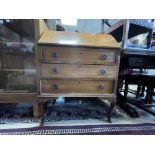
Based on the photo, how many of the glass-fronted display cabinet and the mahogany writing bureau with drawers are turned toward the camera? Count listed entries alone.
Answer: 2

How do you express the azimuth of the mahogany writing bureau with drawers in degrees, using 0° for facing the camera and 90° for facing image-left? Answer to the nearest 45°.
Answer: approximately 0°

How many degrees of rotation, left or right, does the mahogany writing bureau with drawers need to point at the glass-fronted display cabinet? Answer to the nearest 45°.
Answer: approximately 135° to its right
